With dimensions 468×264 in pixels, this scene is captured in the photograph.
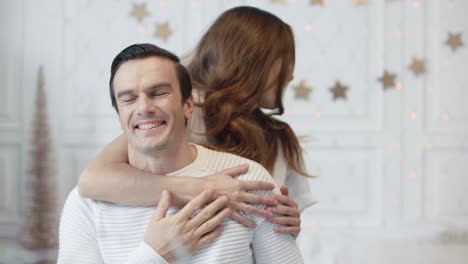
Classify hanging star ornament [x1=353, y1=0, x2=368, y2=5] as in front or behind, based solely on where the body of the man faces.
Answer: behind

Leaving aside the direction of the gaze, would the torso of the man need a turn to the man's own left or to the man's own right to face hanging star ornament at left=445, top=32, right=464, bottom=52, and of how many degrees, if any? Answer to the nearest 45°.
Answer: approximately 135° to the man's own left

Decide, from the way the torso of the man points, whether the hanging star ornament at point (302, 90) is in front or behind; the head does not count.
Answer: behind

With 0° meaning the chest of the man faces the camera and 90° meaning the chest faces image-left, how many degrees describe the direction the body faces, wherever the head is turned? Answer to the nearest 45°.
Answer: approximately 0°

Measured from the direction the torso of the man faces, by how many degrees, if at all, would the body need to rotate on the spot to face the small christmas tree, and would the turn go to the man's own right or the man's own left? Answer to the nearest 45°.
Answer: approximately 180°

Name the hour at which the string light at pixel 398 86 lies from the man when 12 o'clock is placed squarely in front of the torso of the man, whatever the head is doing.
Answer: The string light is roughly at 7 o'clock from the man.

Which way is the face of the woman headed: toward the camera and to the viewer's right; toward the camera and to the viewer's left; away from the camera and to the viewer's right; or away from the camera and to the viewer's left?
away from the camera and to the viewer's right

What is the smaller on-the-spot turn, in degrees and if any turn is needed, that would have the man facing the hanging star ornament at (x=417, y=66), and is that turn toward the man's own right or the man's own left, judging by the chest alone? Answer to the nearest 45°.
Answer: approximately 135° to the man's own left

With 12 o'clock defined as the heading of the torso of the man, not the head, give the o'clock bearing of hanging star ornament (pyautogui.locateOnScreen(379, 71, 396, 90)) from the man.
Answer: The hanging star ornament is roughly at 7 o'clock from the man.

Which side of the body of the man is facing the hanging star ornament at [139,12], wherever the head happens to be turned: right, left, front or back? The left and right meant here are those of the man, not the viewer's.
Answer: back

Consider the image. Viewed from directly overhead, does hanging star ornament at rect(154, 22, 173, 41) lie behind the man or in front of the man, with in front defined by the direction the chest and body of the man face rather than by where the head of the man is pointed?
behind
